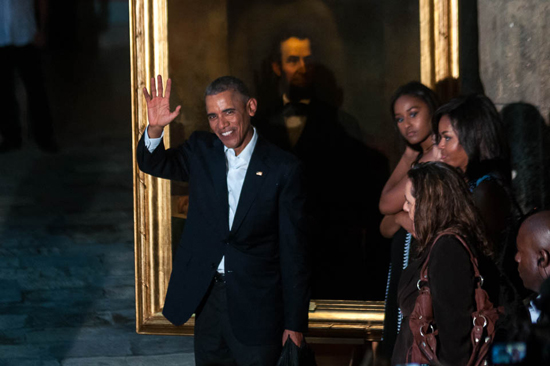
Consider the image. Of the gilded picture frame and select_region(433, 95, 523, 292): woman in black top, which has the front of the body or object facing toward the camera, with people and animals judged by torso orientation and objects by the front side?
the gilded picture frame

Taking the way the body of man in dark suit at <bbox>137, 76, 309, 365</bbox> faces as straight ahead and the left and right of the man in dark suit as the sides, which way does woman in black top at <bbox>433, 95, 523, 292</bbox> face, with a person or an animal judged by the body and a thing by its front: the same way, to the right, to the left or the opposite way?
to the right

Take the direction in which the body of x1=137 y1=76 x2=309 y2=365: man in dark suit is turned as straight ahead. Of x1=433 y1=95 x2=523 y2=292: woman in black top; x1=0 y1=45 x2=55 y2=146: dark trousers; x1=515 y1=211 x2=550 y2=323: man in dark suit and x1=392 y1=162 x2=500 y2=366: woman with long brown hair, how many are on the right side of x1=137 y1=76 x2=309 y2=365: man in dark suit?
1

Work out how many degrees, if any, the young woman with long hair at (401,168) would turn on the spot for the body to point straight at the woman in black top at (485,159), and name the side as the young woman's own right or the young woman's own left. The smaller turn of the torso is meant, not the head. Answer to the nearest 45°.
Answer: approximately 90° to the young woman's own left

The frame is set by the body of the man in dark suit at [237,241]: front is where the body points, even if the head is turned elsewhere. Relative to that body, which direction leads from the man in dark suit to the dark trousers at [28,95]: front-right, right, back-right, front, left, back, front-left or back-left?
right

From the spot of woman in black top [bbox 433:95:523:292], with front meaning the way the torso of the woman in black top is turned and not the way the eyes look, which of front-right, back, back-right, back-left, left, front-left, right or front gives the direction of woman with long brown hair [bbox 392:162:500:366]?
left

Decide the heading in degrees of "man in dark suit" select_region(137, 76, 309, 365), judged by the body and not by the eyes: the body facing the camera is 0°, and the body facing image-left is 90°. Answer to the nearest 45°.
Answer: approximately 45°

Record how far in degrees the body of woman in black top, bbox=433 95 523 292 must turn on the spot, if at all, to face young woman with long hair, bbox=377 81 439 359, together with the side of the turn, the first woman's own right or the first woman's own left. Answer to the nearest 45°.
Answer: approximately 45° to the first woman's own right

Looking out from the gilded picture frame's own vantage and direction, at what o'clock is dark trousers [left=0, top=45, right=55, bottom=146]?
The dark trousers is roughly at 4 o'clock from the gilded picture frame.

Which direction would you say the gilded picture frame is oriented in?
toward the camera

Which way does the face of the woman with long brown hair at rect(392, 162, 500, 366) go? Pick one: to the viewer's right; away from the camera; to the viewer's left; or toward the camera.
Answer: to the viewer's left

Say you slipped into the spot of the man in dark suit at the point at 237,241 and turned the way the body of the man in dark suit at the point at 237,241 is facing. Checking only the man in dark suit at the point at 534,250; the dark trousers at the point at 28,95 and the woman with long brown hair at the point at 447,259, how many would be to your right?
1

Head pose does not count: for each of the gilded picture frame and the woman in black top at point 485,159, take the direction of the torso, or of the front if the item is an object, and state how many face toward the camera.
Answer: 1

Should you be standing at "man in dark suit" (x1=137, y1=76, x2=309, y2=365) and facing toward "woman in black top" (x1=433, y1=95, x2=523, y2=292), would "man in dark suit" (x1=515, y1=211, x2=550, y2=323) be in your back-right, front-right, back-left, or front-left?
front-right

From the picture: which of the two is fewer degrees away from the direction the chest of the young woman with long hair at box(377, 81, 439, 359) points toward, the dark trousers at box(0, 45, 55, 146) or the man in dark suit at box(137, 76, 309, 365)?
the man in dark suit

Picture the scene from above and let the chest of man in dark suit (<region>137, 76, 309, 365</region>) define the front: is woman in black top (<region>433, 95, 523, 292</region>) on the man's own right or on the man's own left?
on the man's own left

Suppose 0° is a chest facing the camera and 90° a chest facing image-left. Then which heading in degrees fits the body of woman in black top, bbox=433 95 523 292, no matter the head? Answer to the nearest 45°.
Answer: approximately 90°
